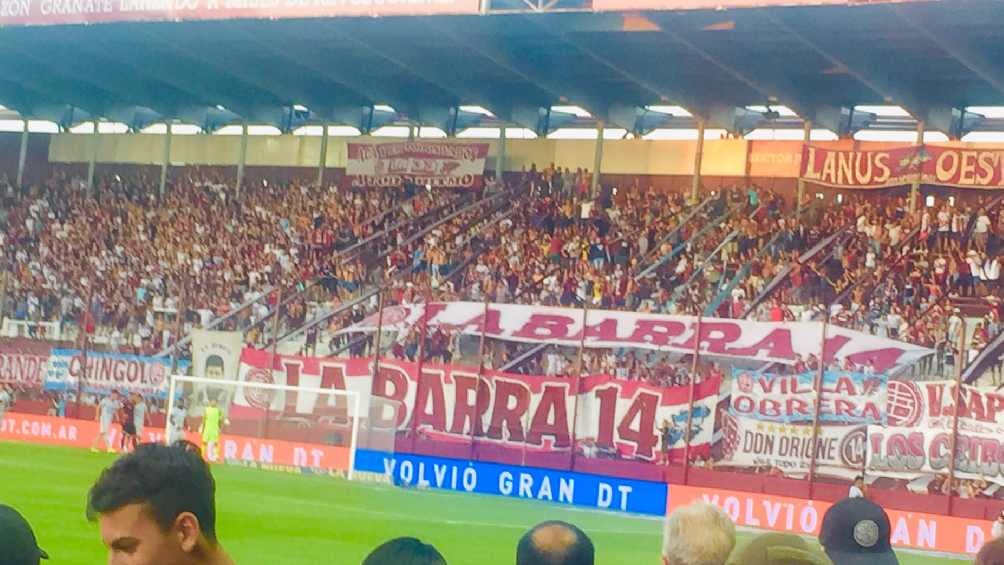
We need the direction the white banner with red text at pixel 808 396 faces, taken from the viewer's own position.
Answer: facing the viewer

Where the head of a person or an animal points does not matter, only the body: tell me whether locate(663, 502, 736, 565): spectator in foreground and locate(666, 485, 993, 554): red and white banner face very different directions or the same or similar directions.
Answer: very different directions

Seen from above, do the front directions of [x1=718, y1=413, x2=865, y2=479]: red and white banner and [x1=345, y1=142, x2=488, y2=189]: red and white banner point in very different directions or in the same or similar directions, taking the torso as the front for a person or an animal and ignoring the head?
same or similar directions

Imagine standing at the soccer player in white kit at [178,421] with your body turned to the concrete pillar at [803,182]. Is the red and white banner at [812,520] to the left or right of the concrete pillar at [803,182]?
right

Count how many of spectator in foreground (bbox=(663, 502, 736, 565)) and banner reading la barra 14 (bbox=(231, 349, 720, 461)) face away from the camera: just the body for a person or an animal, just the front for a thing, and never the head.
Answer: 1

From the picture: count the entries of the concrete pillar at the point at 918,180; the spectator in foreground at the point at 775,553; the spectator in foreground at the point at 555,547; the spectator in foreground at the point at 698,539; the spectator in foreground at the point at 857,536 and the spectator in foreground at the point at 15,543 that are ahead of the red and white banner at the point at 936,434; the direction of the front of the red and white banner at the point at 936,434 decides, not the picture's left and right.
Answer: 5

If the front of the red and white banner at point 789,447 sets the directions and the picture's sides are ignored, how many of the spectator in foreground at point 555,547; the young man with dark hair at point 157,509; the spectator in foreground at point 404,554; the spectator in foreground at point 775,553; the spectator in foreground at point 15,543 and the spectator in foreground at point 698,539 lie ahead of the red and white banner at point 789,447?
6

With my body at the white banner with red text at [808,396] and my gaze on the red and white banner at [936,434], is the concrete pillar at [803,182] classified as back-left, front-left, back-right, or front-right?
back-left

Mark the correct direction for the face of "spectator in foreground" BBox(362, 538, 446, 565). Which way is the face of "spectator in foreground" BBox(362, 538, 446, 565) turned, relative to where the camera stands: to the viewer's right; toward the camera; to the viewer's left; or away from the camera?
away from the camera

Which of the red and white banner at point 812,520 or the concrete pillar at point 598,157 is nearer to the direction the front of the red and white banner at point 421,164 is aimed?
the red and white banner

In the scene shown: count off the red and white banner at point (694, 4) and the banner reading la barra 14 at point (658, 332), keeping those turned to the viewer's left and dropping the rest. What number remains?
0

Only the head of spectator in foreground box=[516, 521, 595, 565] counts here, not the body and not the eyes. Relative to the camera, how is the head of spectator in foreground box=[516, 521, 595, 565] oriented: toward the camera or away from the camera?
away from the camera

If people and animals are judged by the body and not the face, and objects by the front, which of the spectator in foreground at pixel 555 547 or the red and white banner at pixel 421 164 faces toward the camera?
the red and white banner

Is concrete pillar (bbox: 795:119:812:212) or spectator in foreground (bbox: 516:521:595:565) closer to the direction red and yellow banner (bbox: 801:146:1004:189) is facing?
the spectator in foreground
